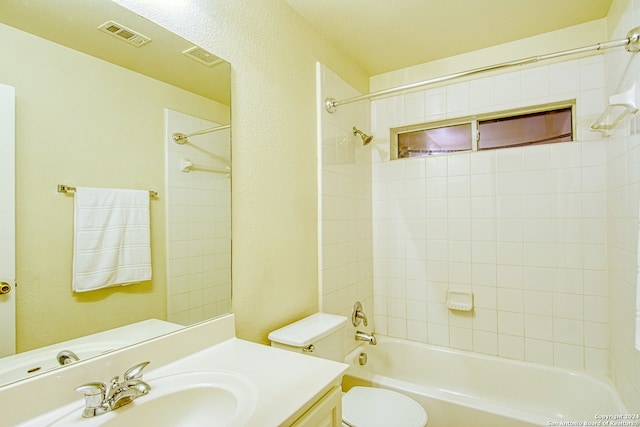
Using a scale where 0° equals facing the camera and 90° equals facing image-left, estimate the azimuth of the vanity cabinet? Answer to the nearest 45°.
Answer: approximately 315°

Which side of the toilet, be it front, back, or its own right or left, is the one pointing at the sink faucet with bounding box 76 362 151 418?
right

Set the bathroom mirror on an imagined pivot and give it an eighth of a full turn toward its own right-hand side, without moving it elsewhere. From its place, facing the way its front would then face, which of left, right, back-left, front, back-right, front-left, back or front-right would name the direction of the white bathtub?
left

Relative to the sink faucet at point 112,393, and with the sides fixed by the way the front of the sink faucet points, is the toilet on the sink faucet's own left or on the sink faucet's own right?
on the sink faucet's own left

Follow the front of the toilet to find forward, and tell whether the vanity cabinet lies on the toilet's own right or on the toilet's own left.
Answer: on the toilet's own right

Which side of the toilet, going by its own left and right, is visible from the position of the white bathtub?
left
